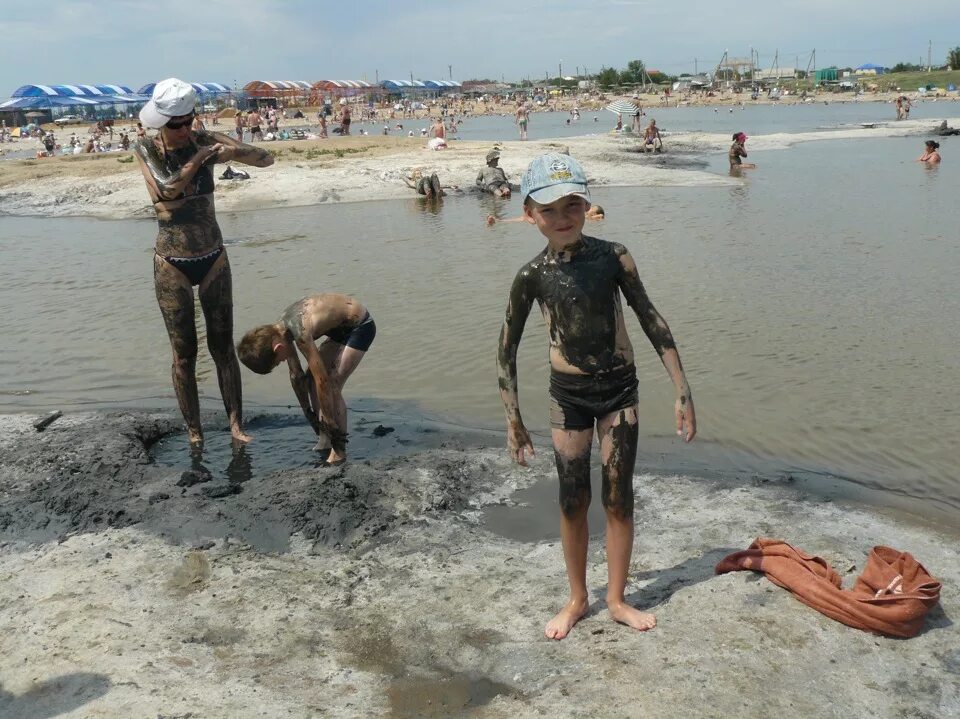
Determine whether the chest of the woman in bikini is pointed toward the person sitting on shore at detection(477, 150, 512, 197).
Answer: no

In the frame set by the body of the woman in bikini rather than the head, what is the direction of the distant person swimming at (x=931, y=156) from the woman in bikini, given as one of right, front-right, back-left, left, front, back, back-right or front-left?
back-left

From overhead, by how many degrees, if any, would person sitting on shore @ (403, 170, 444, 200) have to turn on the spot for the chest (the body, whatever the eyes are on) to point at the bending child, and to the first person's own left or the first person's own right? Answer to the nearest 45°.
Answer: approximately 45° to the first person's own right

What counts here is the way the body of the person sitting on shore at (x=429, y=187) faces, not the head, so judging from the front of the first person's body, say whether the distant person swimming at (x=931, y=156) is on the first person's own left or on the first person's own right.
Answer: on the first person's own left

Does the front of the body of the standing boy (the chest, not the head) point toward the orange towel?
no

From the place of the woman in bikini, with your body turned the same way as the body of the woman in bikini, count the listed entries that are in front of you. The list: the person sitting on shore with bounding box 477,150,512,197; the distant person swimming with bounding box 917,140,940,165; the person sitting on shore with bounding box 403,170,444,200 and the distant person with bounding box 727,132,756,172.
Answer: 0

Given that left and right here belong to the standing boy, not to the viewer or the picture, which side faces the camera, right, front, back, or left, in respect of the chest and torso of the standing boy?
front

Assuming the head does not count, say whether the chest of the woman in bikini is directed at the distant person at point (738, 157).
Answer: no

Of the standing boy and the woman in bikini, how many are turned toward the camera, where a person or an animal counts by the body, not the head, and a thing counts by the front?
2

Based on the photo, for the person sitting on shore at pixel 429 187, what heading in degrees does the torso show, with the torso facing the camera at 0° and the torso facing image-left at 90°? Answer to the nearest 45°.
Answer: approximately 315°

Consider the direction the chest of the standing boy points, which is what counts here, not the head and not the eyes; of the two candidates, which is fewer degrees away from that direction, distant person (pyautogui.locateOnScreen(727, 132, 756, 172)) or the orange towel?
the orange towel

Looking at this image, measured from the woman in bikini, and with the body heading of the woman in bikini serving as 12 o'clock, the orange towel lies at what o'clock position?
The orange towel is roughly at 11 o'clock from the woman in bikini.

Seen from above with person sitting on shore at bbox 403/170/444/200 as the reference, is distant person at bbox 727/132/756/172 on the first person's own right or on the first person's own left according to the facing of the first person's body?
on the first person's own left

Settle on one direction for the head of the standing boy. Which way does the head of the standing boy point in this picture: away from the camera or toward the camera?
toward the camera

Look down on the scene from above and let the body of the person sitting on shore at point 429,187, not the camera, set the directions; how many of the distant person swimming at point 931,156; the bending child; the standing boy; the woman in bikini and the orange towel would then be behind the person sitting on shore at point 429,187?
0
